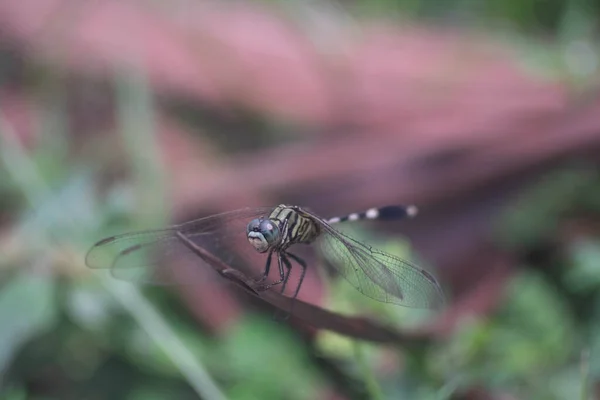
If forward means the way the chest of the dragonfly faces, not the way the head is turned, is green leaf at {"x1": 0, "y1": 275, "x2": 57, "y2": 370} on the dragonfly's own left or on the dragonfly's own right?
on the dragonfly's own right

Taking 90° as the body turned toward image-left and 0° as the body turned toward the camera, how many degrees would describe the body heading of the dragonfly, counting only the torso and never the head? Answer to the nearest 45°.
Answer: approximately 45°
